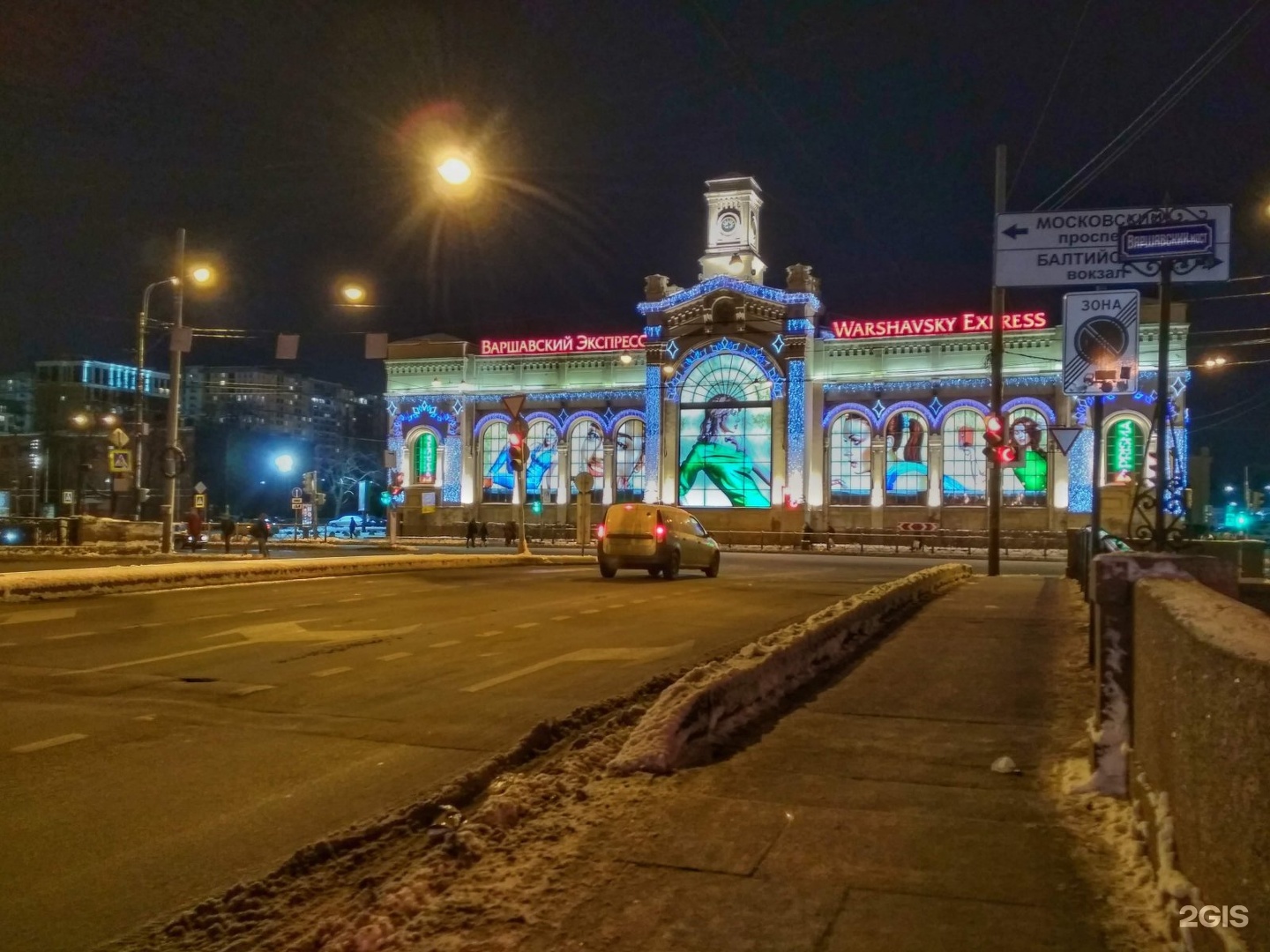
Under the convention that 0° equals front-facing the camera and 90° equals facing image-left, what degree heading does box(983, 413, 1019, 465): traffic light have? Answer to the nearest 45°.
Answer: approximately 0°

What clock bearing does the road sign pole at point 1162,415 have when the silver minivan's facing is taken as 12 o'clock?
The road sign pole is roughly at 4 o'clock from the silver minivan.

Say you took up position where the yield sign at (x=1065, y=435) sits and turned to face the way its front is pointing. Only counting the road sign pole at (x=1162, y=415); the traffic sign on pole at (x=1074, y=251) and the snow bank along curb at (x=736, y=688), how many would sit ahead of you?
3

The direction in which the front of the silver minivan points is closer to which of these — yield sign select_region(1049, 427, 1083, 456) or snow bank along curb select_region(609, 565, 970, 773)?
the yield sign

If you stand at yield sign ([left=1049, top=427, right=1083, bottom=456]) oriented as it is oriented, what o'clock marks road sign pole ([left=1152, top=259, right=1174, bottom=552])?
The road sign pole is roughly at 12 o'clock from the yield sign.

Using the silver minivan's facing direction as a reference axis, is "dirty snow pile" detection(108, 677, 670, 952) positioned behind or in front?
behind

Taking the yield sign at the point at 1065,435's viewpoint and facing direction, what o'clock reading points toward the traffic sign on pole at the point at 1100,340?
The traffic sign on pole is roughly at 12 o'clock from the yield sign.

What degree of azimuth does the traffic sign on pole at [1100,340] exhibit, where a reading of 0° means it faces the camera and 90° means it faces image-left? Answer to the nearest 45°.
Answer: approximately 0°

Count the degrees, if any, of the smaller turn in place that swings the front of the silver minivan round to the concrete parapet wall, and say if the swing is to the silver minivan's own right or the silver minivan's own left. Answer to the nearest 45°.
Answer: approximately 135° to the silver minivan's own right
